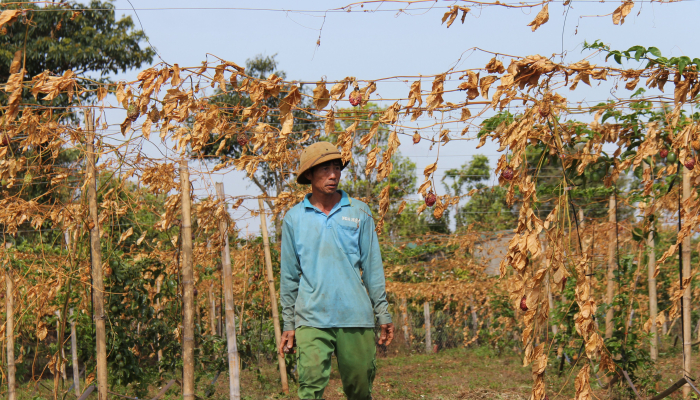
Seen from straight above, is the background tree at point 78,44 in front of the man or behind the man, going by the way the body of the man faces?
behind

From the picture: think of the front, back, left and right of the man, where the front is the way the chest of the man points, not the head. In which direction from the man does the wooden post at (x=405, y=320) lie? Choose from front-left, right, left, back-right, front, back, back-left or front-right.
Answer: back

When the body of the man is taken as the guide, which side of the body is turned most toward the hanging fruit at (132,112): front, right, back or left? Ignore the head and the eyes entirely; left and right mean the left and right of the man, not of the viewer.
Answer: right

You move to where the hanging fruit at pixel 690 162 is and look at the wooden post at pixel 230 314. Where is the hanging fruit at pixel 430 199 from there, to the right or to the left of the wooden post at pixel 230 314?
left

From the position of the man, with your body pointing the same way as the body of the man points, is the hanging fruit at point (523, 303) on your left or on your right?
on your left

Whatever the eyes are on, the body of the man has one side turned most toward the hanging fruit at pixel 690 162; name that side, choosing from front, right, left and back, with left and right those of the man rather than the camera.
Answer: left

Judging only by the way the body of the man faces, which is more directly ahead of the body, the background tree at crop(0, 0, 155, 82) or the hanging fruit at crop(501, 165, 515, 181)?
the hanging fruit

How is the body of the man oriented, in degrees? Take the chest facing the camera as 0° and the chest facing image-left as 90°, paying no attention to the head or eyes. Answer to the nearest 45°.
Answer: approximately 0°
